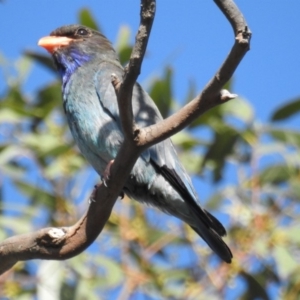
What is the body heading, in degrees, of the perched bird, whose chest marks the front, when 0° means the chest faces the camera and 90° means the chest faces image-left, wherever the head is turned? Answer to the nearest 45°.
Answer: approximately 90°

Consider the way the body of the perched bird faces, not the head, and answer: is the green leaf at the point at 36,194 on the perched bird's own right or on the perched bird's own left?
on the perched bird's own right
